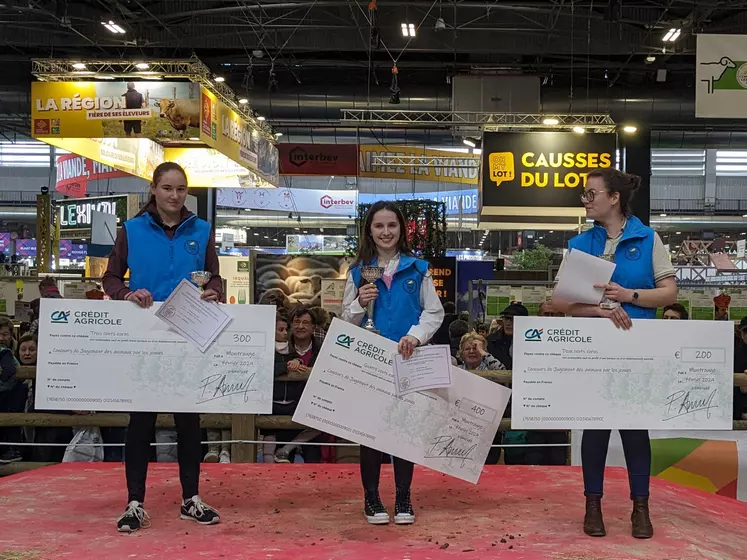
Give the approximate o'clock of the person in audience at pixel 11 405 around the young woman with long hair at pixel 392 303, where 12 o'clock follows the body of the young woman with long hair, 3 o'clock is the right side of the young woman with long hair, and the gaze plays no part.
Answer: The person in audience is roughly at 4 o'clock from the young woman with long hair.

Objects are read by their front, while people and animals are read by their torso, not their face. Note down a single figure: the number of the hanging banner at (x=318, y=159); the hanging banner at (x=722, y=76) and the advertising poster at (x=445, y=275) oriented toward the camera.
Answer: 3

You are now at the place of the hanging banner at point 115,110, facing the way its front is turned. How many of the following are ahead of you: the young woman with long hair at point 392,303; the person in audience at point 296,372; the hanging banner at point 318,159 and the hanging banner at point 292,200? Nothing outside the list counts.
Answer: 2

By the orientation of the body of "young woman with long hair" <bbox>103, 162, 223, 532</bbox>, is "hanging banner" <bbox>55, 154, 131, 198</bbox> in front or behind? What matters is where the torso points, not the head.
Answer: behind

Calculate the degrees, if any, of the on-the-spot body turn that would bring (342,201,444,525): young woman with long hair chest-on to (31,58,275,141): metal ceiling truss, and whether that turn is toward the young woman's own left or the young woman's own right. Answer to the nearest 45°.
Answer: approximately 135° to the young woman's own right

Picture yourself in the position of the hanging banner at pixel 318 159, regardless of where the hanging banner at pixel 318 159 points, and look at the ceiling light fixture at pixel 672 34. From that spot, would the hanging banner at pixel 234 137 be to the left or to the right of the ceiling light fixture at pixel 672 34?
right

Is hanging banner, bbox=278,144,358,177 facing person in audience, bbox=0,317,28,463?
yes

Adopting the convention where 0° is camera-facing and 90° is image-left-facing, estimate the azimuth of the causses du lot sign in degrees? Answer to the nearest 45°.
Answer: approximately 0°

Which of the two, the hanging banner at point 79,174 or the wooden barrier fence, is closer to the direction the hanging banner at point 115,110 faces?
the wooden barrier fence

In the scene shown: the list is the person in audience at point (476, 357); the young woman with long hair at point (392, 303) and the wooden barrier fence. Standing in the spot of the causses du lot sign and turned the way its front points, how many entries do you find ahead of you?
3
